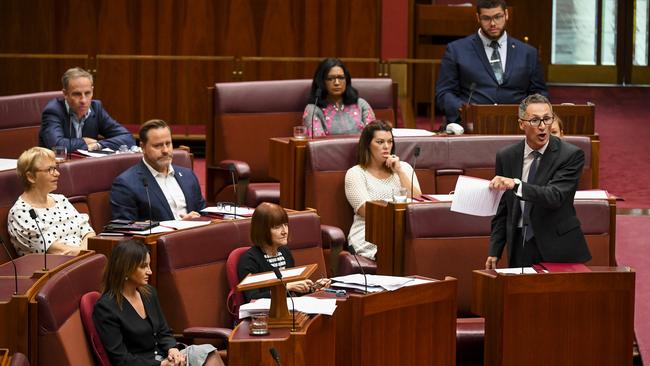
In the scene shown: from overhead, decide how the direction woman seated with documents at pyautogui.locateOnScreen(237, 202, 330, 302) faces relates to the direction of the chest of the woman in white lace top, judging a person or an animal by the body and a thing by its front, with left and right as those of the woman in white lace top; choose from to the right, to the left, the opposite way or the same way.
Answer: the same way

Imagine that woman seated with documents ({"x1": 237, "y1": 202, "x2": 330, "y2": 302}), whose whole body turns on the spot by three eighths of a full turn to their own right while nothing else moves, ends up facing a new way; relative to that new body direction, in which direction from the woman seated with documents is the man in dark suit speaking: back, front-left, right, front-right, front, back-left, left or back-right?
back

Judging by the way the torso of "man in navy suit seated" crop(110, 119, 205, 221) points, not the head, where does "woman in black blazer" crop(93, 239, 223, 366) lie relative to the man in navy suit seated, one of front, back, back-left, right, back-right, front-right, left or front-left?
front-right

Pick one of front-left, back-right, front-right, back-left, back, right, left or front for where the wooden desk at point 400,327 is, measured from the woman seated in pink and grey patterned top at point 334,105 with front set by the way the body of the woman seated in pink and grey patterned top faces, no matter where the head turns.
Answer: front

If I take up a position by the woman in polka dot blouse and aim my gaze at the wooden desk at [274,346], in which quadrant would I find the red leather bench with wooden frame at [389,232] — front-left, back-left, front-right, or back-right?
front-left

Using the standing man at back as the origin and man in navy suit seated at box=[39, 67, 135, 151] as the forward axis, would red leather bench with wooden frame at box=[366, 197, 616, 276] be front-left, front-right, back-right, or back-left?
front-left

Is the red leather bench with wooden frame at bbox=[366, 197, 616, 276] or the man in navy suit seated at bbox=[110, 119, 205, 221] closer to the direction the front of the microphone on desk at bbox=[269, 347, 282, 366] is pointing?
the man in navy suit seated

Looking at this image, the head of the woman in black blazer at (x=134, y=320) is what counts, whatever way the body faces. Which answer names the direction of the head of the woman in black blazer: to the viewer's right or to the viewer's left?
to the viewer's right

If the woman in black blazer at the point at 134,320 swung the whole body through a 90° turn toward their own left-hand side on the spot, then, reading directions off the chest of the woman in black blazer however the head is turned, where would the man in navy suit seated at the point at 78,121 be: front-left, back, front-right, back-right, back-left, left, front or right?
front-left

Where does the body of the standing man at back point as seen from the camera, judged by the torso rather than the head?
toward the camera

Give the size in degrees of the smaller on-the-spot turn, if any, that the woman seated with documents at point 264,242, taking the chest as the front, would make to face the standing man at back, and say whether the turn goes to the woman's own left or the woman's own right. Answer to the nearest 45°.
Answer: approximately 90° to the woman's own left

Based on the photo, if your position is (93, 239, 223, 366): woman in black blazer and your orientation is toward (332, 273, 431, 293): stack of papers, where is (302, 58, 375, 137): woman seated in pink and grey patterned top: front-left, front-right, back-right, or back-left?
front-left
